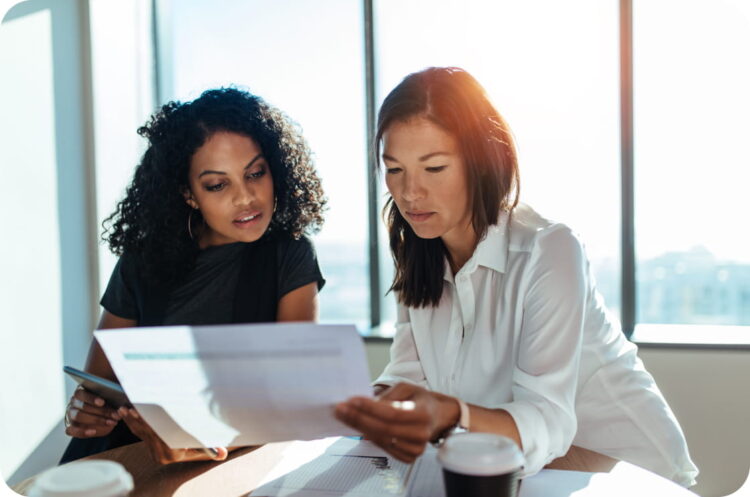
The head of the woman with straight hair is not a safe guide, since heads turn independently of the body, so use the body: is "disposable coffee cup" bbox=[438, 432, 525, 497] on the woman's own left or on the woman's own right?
on the woman's own left

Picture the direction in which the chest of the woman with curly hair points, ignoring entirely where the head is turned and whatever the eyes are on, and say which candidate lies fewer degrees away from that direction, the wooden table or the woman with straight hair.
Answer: the wooden table

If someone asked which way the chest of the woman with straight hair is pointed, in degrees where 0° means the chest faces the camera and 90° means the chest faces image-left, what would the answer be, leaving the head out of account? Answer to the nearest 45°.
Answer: approximately 45°

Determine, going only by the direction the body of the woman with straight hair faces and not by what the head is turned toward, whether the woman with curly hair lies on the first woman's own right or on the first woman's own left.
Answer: on the first woman's own right

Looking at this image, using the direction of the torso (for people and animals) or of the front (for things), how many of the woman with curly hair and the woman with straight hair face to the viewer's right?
0

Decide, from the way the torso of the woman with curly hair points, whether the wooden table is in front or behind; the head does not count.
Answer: in front

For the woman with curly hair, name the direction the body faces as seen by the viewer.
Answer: toward the camera

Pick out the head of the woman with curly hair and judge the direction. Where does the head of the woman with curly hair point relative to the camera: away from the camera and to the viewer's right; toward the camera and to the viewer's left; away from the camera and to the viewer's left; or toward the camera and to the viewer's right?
toward the camera and to the viewer's right

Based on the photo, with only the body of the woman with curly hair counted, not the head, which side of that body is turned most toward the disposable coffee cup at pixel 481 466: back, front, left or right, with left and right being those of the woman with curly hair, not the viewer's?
front

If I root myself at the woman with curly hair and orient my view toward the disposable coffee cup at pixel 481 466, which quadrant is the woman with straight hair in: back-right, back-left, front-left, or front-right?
front-left
